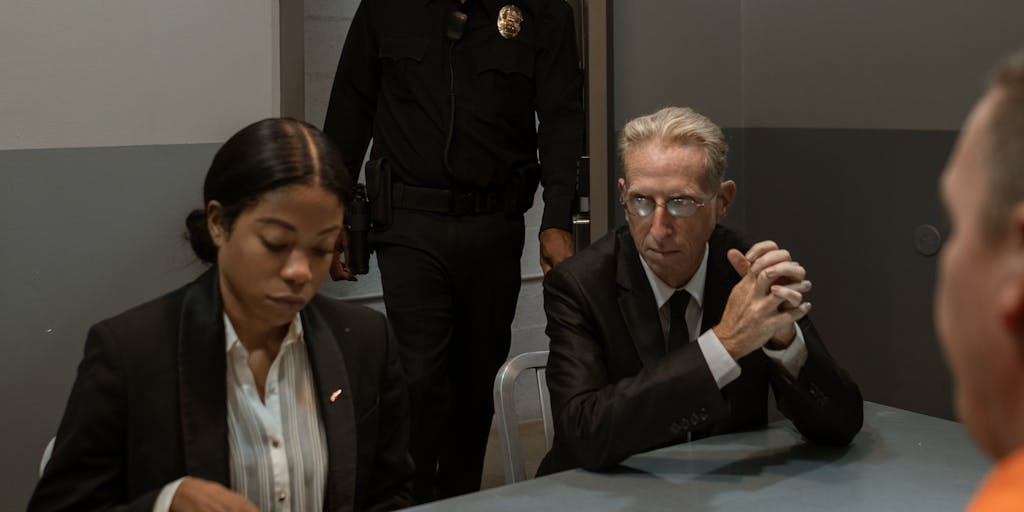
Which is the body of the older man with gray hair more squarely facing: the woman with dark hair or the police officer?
the woman with dark hair

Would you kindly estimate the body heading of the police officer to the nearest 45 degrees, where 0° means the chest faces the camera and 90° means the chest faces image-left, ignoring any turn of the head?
approximately 0°

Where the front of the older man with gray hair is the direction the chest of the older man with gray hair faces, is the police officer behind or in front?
behind

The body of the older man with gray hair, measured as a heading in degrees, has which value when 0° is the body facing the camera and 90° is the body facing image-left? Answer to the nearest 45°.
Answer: approximately 0°

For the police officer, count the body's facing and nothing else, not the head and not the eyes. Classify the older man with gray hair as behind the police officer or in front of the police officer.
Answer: in front

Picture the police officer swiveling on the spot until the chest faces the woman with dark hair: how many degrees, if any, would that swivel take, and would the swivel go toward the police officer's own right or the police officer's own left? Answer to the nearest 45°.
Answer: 0° — they already face them
